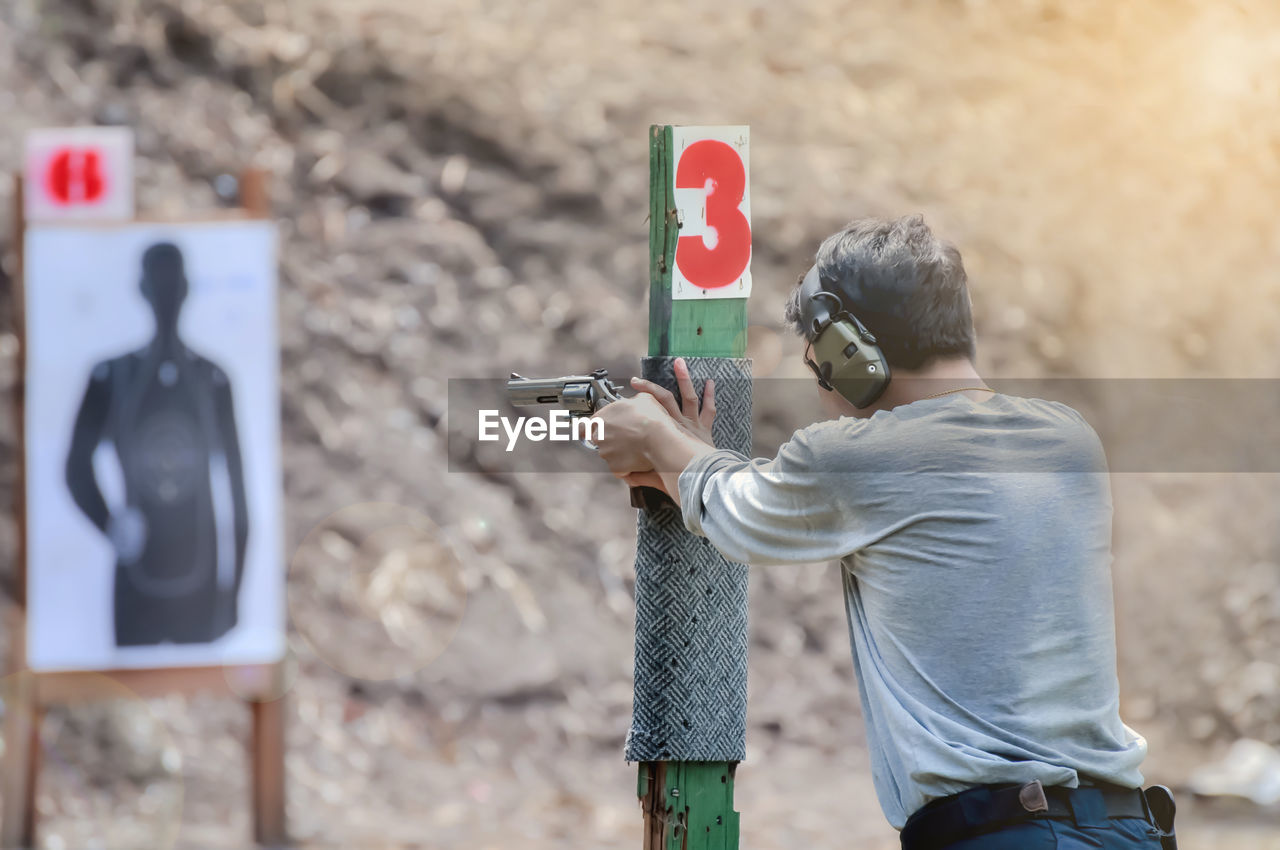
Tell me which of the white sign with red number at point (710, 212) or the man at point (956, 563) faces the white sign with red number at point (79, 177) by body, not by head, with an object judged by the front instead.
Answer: the man

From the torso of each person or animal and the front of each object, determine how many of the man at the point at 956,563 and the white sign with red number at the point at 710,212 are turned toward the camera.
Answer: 1

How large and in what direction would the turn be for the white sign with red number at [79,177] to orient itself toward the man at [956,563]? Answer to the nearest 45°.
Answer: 0° — it already faces them

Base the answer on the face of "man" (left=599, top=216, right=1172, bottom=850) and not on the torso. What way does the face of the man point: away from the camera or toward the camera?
away from the camera

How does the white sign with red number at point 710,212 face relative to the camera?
toward the camera

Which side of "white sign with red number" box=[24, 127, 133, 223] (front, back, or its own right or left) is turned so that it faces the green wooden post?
front

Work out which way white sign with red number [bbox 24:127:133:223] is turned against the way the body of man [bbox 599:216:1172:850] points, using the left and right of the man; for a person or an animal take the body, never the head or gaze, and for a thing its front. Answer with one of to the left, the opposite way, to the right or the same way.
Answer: the opposite way

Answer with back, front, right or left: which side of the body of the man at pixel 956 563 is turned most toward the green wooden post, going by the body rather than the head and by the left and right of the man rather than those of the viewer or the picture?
front

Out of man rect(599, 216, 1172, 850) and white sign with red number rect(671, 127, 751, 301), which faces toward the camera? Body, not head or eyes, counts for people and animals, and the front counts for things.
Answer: the white sign with red number

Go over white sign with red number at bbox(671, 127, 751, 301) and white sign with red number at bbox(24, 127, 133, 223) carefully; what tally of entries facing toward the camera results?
2

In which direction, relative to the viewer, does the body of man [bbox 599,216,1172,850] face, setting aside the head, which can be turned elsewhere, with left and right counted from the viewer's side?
facing away from the viewer and to the left of the viewer

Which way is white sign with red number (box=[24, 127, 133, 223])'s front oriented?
toward the camera

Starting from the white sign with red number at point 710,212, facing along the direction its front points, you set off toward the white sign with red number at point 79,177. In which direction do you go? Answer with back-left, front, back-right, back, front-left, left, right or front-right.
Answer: back-right
